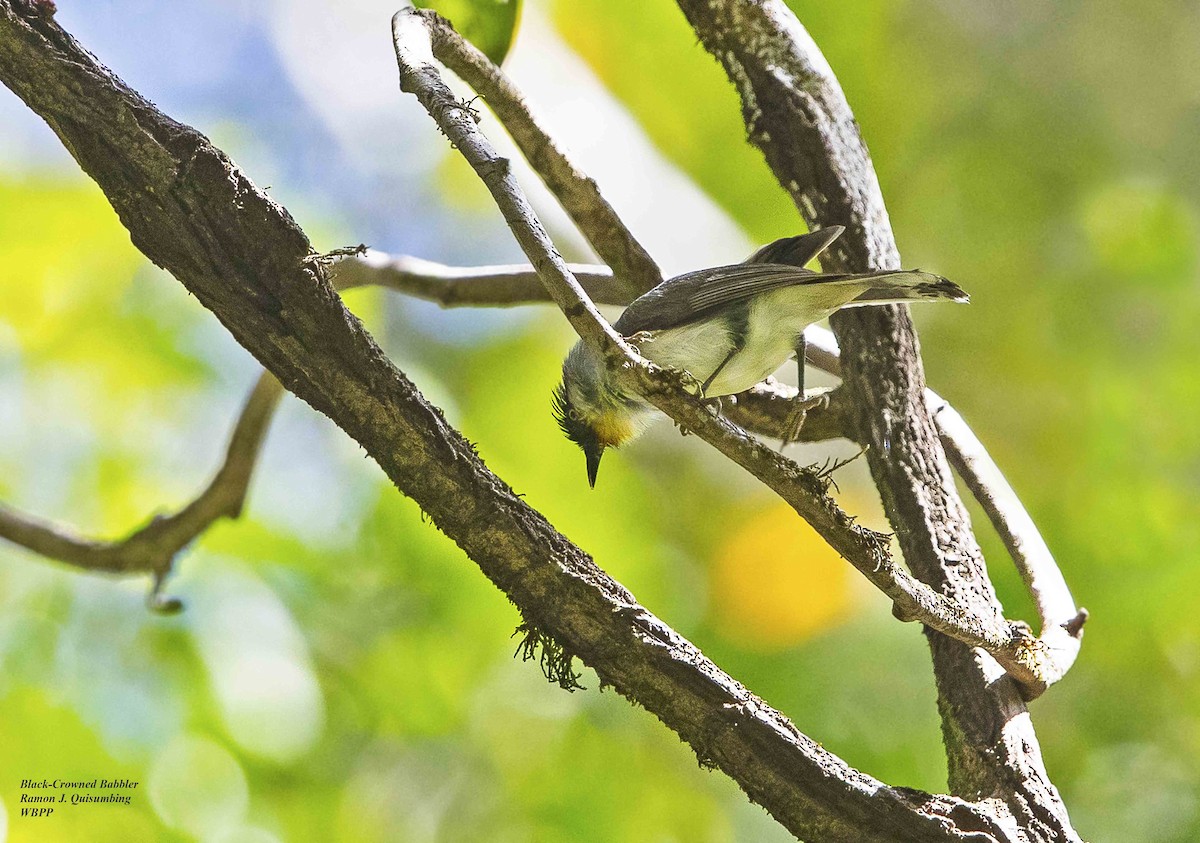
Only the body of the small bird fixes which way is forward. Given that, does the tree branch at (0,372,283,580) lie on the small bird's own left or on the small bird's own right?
on the small bird's own right

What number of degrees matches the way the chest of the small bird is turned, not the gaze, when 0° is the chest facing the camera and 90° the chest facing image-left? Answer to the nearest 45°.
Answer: approximately 90°

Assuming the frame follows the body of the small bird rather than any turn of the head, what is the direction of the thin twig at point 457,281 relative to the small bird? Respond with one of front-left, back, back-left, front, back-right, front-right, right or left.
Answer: front-right
